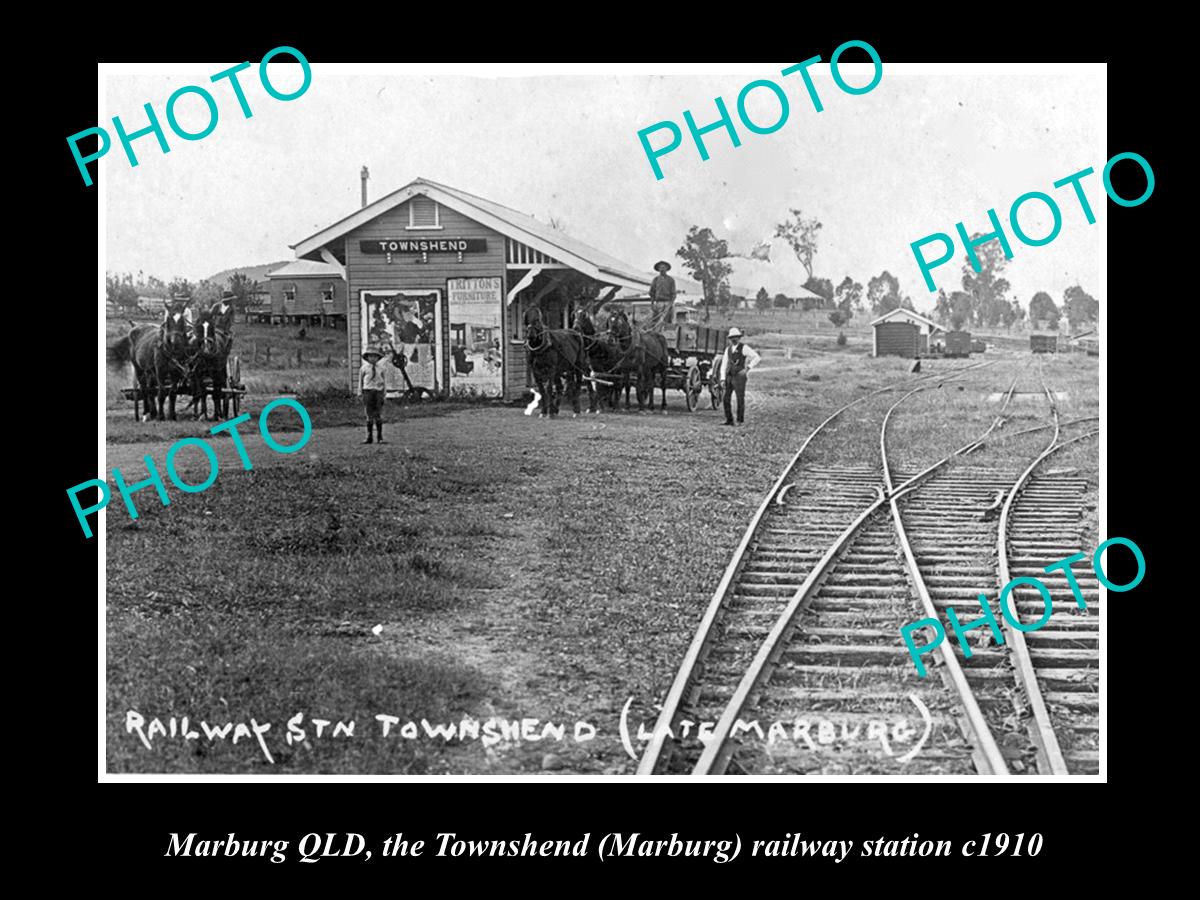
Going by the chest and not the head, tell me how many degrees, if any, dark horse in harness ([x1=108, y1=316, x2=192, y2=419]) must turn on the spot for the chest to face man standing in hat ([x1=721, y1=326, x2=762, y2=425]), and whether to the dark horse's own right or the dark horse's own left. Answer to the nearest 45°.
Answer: approximately 45° to the dark horse's own left

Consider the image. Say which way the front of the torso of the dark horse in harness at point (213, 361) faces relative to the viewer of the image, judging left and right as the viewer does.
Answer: facing the viewer

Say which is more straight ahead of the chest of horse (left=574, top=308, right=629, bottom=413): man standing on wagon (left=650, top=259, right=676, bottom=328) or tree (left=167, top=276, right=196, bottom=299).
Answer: the tree

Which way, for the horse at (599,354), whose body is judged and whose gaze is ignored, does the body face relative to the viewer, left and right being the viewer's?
facing the viewer and to the left of the viewer

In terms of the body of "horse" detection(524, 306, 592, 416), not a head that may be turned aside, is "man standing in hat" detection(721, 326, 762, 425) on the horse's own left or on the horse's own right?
on the horse's own left

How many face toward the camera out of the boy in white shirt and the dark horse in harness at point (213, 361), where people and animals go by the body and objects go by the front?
2

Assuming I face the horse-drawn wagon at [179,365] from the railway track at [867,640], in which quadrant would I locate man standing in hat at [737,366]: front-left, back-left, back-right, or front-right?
front-right

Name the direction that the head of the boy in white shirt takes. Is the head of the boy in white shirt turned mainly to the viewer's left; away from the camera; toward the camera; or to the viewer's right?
toward the camera

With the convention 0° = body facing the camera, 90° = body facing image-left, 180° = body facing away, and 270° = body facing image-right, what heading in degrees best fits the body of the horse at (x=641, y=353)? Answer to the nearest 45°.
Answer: approximately 45°

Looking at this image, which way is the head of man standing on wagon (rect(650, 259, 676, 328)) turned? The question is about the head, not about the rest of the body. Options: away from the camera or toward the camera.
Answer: toward the camera

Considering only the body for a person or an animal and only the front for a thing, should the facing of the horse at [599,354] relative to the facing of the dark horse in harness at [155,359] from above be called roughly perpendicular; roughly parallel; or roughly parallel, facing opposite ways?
roughly perpendicular

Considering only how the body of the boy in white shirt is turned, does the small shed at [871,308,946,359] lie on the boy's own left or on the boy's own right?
on the boy's own left

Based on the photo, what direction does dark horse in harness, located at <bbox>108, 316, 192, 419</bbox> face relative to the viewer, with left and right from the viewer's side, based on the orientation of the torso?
facing the viewer and to the right of the viewer
